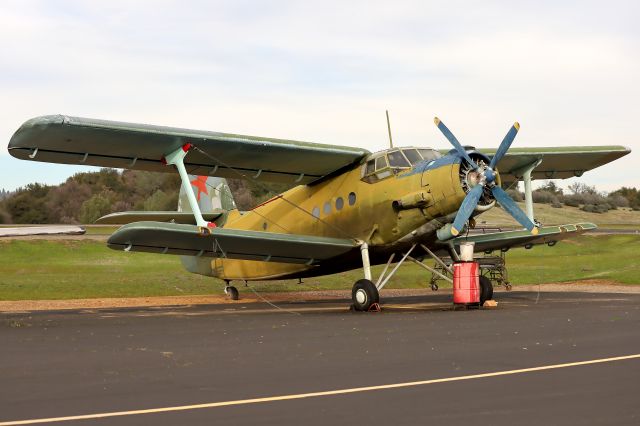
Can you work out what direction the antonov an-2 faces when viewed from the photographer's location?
facing the viewer and to the right of the viewer

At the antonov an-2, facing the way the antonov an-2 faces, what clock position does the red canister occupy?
The red canister is roughly at 11 o'clock from the antonov an-2.
